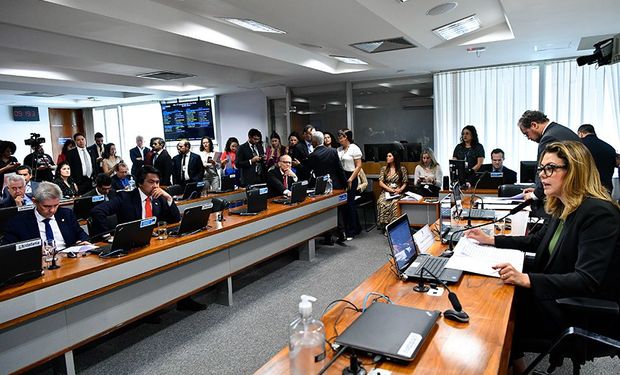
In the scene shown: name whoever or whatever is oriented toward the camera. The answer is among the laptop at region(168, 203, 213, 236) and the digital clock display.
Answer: the digital clock display

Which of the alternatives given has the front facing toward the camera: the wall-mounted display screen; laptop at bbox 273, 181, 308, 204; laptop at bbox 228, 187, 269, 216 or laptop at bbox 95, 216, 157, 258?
the wall-mounted display screen

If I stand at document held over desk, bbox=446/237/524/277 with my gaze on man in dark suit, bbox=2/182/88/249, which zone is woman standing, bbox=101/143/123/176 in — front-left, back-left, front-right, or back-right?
front-right

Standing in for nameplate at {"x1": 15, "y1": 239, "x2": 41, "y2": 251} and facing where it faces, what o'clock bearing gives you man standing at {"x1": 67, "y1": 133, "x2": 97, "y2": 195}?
The man standing is roughly at 8 o'clock from the nameplate.

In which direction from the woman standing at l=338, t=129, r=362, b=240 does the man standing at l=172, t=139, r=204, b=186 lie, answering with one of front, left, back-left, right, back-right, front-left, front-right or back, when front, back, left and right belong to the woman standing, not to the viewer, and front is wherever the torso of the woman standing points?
front-right

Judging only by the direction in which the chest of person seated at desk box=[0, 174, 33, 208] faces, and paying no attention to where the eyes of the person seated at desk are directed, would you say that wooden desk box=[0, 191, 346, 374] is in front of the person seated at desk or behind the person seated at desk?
in front

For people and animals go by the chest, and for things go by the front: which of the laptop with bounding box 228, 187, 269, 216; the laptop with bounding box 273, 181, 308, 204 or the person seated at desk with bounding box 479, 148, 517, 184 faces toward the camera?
the person seated at desk

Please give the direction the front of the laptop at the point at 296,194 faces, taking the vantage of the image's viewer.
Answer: facing away from the viewer and to the left of the viewer

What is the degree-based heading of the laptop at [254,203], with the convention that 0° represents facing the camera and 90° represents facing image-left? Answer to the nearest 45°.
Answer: approximately 135°

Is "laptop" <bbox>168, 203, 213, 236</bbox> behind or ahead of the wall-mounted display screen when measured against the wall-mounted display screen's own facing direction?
ahead

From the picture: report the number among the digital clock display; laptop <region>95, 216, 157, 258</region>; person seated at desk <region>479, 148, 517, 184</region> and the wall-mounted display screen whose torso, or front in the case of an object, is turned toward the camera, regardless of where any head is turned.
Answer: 3

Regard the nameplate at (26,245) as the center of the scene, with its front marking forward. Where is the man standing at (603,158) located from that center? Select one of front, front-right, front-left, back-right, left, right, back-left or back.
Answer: front-left

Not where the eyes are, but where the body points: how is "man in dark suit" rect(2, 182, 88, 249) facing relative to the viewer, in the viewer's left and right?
facing the viewer and to the right of the viewer

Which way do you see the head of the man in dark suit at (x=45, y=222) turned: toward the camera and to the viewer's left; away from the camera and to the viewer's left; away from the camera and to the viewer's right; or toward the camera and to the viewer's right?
toward the camera and to the viewer's right

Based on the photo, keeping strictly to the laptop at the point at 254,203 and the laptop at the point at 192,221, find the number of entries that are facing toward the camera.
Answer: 0

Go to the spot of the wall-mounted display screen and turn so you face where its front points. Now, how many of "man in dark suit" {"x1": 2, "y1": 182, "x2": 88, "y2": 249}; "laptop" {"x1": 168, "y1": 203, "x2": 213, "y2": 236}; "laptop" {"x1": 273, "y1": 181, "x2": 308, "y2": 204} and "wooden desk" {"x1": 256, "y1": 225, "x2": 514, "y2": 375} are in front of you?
4

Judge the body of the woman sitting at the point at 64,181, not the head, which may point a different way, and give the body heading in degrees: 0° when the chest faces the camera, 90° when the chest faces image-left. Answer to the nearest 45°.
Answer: approximately 315°
